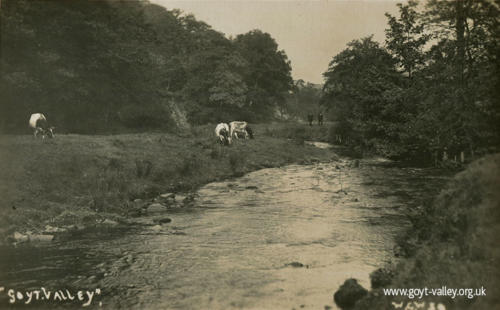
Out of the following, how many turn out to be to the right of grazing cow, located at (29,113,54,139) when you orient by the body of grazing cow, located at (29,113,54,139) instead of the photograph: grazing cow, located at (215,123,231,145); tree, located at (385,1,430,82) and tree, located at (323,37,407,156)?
0

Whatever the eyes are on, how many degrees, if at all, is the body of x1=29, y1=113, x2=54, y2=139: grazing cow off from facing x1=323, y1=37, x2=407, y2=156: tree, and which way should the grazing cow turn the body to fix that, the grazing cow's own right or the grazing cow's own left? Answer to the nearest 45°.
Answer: approximately 45° to the grazing cow's own left

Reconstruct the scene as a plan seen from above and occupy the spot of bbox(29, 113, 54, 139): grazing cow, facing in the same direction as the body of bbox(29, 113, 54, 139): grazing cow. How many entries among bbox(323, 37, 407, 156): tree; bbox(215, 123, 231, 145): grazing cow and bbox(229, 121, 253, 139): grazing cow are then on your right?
0

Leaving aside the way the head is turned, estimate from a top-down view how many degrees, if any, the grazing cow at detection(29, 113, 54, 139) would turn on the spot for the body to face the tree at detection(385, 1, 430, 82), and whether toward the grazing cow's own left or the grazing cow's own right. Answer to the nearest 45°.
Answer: approximately 45° to the grazing cow's own left

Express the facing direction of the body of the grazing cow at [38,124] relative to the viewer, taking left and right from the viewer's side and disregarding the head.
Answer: facing the viewer and to the right of the viewer
